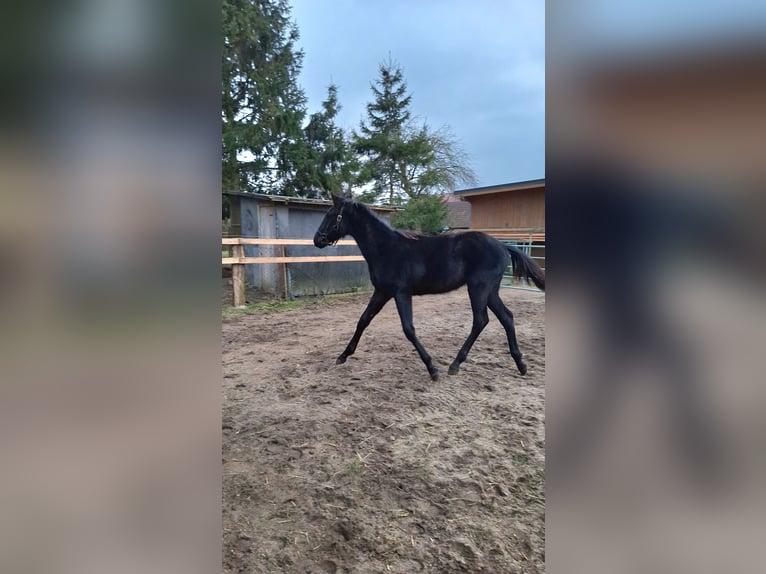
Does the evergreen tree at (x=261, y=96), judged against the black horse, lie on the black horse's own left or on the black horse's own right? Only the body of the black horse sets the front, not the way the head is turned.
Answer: on the black horse's own right

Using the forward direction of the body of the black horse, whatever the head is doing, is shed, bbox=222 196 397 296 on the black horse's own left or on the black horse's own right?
on the black horse's own right

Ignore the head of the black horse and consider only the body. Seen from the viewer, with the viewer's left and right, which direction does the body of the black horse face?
facing to the left of the viewer

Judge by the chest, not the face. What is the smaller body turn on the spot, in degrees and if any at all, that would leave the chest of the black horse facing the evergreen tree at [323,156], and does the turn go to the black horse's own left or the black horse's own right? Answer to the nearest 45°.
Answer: approximately 90° to the black horse's own right

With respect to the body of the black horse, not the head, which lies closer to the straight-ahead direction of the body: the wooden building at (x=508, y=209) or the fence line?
the fence line

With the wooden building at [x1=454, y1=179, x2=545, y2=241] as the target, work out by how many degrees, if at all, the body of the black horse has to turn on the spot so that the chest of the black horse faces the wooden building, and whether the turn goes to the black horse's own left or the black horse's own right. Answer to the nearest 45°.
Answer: approximately 90° to the black horse's own right

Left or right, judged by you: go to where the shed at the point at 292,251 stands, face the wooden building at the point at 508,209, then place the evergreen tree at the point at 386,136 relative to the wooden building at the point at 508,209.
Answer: left
